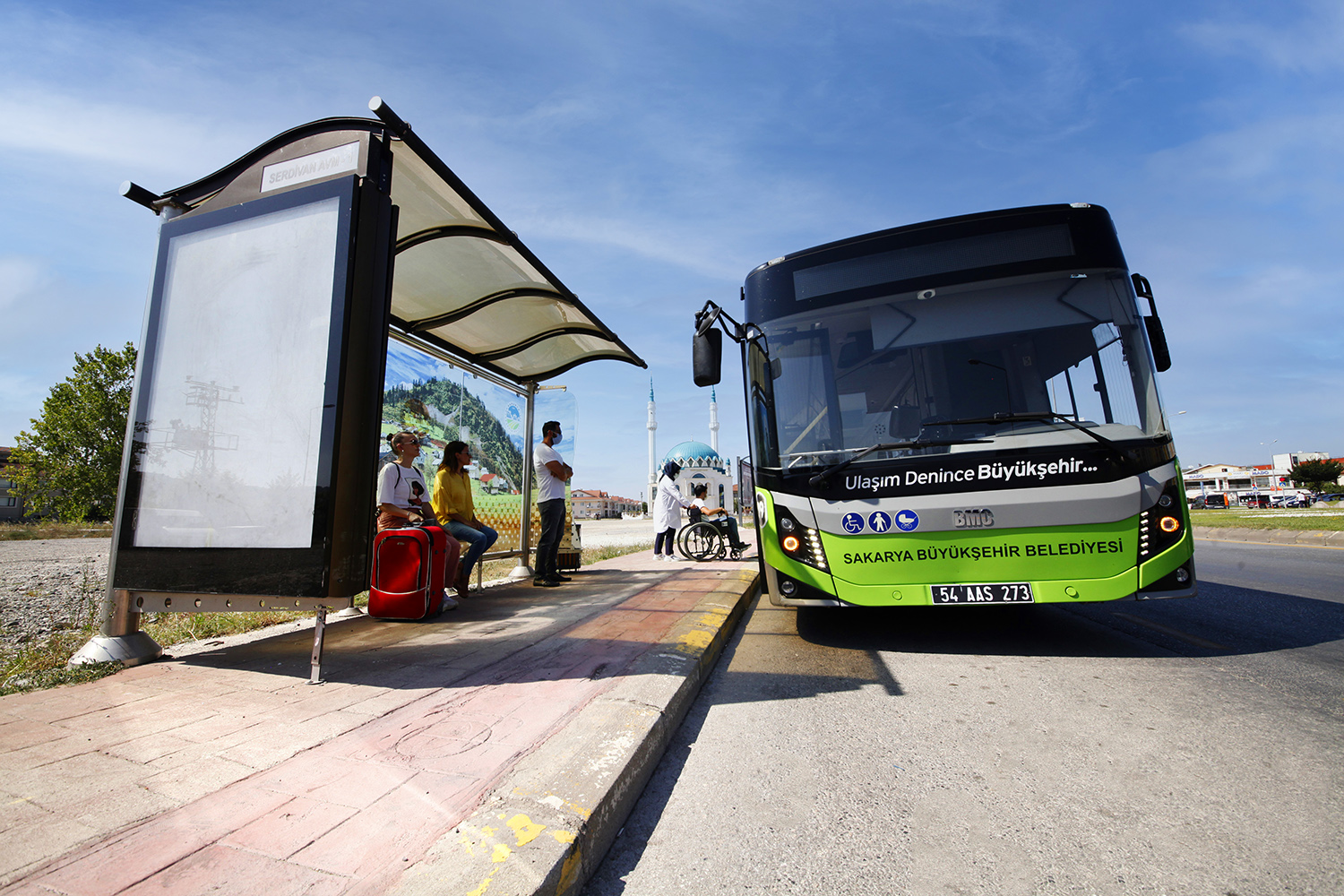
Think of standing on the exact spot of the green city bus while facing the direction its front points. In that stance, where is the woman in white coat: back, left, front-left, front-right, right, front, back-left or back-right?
back-right

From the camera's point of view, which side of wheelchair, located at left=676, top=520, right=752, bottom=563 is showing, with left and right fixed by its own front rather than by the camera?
right

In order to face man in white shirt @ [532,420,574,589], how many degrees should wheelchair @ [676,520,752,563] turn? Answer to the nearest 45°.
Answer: approximately 135° to its right

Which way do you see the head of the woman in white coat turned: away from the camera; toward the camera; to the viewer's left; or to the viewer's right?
to the viewer's right

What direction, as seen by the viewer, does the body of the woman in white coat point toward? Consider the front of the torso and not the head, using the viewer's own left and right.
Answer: facing to the right of the viewer

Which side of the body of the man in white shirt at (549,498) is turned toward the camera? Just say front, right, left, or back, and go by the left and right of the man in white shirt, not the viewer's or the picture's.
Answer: right

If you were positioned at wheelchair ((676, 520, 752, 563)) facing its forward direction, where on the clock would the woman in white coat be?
The woman in white coat is roughly at 6 o'clock from the wheelchair.

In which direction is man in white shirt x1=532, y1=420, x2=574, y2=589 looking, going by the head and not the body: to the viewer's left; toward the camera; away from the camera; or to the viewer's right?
to the viewer's right

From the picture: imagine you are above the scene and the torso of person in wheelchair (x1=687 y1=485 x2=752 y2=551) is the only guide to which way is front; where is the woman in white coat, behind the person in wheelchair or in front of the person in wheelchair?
behind

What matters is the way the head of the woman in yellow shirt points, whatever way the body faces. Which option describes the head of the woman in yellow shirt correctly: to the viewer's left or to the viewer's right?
to the viewer's right

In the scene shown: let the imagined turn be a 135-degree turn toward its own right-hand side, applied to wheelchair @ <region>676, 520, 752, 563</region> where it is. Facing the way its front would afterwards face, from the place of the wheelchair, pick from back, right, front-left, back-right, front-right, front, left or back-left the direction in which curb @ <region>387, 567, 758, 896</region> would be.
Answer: front-left

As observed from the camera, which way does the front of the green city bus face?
facing the viewer

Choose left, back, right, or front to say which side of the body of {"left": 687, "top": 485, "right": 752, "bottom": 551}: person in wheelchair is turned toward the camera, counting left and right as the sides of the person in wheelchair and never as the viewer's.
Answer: right
